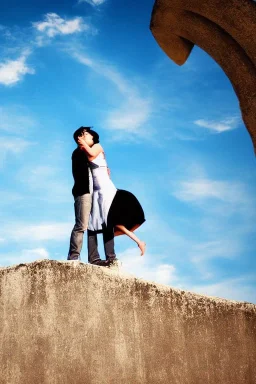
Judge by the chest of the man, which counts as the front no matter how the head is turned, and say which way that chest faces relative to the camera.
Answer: to the viewer's right

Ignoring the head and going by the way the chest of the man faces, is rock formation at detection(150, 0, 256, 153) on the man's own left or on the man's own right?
on the man's own right

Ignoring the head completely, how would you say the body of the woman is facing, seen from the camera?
to the viewer's left

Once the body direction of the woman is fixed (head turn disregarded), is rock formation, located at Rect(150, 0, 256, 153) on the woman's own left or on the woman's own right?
on the woman's own left
